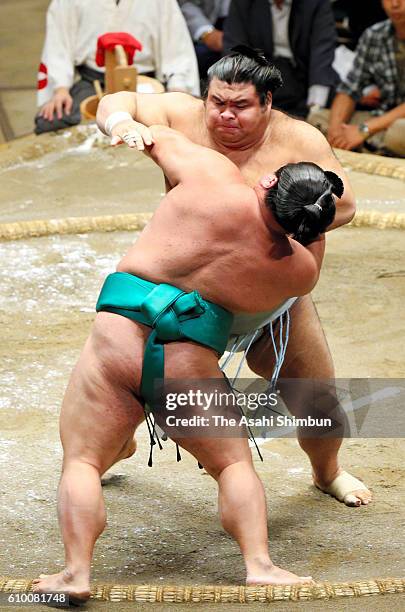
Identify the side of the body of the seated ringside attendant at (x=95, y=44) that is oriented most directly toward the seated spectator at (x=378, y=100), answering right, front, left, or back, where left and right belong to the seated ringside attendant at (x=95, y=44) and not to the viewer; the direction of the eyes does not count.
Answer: left

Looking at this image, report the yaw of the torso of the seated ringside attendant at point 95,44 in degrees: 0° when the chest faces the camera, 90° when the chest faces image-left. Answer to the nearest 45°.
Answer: approximately 0°

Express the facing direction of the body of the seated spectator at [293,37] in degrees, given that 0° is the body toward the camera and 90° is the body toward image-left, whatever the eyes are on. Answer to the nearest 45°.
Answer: approximately 0°

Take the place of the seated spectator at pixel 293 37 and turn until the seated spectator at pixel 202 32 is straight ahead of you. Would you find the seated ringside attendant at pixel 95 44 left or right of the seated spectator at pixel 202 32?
left

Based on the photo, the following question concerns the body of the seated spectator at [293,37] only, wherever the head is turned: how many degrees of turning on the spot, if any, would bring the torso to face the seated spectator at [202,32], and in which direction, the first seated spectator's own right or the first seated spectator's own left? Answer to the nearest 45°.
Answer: approximately 135° to the first seated spectator's own right
